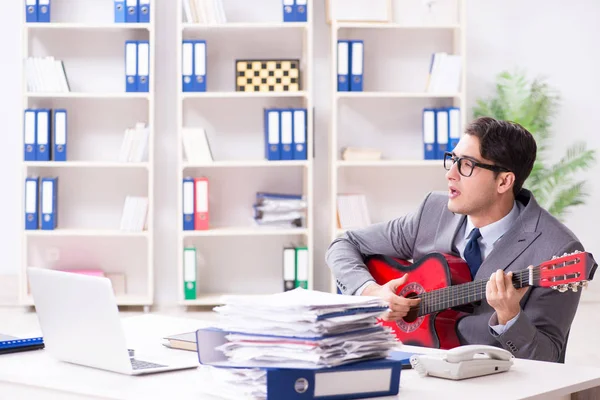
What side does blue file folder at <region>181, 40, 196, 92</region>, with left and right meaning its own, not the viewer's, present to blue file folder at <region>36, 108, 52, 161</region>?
right

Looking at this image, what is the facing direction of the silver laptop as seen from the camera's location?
facing away from the viewer and to the right of the viewer

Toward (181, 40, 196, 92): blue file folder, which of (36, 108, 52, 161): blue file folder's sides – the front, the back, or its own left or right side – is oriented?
left

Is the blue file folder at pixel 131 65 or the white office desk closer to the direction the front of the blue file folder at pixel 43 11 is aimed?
the white office desk

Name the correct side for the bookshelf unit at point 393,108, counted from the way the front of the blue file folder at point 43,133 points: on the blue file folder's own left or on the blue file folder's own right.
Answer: on the blue file folder's own left

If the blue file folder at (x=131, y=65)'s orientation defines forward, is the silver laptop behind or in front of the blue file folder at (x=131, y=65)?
in front

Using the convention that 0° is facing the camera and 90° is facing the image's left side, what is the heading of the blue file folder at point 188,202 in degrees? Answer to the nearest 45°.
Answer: approximately 0°

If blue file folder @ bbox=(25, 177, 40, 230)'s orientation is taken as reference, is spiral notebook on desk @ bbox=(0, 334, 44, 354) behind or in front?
in front

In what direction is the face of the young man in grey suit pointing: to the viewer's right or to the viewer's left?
to the viewer's left

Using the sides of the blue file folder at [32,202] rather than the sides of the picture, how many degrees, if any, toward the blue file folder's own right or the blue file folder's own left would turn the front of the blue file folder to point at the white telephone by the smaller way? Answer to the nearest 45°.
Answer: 0° — it already faces it

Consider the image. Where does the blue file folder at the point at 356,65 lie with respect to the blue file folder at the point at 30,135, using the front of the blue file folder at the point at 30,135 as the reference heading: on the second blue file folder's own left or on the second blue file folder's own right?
on the second blue file folder's own left

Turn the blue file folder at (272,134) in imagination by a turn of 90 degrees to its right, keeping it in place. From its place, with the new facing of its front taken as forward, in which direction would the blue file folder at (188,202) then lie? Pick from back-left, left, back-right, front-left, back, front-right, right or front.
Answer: front

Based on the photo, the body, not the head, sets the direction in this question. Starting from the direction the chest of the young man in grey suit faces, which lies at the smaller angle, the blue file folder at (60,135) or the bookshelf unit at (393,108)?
the blue file folder
